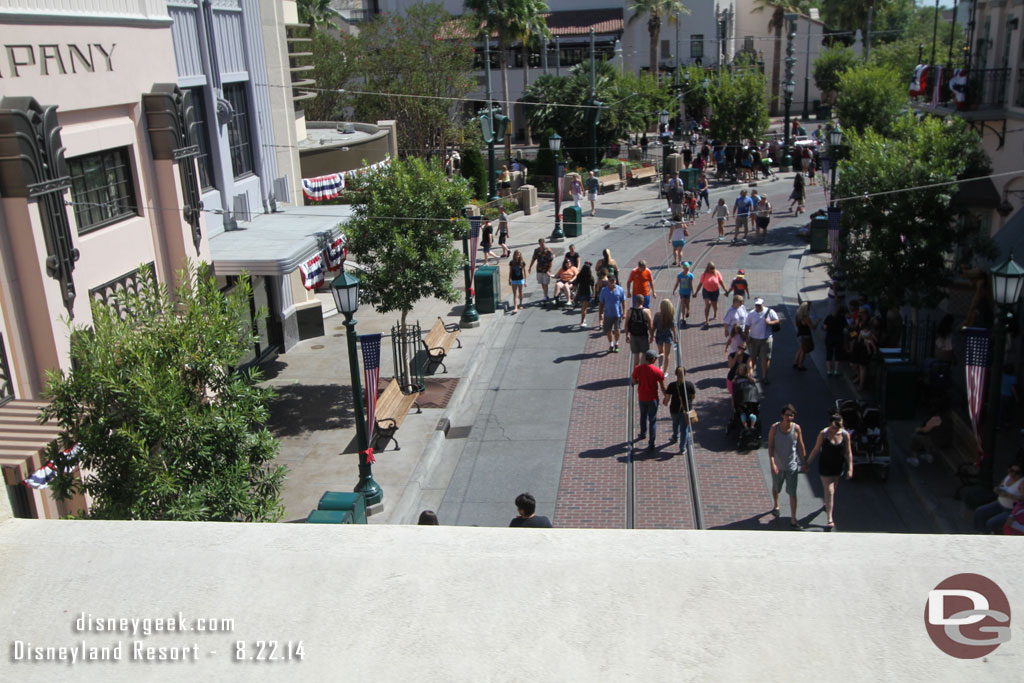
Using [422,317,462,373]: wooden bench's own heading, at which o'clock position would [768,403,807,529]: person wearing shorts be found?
The person wearing shorts is roughly at 2 o'clock from the wooden bench.

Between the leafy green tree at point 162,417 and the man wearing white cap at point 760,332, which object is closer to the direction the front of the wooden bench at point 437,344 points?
the man wearing white cap

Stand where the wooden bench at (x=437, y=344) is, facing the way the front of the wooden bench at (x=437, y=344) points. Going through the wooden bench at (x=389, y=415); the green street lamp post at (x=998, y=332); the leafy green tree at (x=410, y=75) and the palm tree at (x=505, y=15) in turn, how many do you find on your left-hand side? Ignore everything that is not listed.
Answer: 2

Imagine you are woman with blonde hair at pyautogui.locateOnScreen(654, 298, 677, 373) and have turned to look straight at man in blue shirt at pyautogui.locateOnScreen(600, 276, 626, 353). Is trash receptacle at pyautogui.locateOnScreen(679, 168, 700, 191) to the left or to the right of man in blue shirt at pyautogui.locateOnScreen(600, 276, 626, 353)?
right

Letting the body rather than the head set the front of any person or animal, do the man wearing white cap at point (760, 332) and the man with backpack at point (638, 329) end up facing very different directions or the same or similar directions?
very different directions

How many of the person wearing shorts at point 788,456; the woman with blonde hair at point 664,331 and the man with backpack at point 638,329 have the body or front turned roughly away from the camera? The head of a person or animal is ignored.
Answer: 2

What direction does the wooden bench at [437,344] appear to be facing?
to the viewer's right

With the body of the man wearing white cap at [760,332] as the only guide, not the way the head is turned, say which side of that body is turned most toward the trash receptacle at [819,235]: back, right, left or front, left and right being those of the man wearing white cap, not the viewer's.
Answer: back

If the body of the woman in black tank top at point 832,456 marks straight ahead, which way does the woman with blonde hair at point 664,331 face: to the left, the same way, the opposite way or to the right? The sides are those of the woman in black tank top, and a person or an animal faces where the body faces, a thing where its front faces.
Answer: the opposite way

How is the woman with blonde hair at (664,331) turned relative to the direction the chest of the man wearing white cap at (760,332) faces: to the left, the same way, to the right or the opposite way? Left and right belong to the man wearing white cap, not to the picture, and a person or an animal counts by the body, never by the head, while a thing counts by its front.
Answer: the opposite way

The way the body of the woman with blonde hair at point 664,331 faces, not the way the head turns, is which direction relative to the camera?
away from the camera

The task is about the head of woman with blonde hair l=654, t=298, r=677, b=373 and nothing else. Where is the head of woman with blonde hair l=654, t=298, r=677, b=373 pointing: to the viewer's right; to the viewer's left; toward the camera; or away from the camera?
away from the camera

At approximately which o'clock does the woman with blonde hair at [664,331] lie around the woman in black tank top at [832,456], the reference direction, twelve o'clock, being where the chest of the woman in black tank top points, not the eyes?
The woman with blonde hair is roughly at 5 o'clock from the woman in black tank top.

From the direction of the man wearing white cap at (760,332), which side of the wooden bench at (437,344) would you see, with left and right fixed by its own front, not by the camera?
front

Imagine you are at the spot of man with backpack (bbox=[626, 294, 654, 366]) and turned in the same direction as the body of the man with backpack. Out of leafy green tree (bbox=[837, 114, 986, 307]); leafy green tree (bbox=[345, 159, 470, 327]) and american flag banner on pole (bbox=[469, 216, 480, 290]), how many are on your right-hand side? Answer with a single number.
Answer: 1

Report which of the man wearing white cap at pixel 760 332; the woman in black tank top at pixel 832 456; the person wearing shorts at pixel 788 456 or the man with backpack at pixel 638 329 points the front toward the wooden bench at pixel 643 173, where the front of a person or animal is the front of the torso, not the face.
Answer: the man with backpack

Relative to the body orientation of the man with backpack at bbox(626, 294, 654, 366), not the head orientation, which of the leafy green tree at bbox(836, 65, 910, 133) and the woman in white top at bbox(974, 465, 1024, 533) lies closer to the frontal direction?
the leafy green tree
